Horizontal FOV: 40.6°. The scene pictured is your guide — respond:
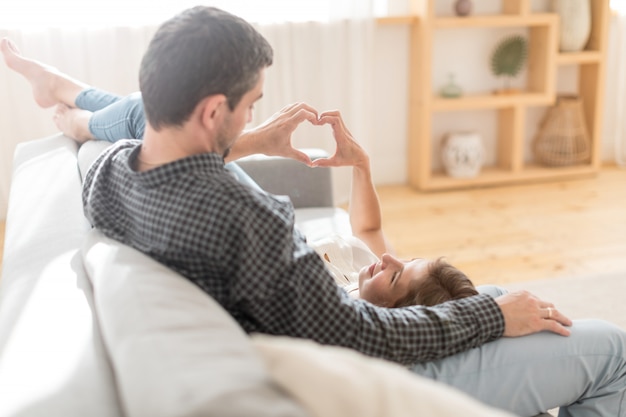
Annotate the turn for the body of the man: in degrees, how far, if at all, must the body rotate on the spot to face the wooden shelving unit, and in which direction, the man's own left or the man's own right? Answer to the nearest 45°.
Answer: approximately 45° to the man's own left

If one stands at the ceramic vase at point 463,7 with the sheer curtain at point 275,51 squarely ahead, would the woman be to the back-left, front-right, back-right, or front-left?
front-left

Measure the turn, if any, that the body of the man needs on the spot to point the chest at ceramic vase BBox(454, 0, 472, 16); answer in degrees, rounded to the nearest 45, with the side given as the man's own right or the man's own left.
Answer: approximately 45° to the man's own left

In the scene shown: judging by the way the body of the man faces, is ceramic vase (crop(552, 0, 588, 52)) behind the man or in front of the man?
in front

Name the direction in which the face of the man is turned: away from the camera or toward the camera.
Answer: away from the camera

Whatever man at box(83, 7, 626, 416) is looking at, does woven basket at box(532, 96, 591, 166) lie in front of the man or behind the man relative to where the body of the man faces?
in front

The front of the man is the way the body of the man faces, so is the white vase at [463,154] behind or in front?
in front

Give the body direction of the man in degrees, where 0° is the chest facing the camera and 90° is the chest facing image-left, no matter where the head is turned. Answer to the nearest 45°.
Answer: approximately 225°
